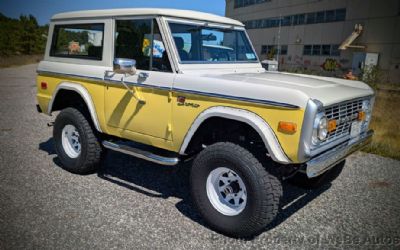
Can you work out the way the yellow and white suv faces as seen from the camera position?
facing the viewer and to the right of the viewer

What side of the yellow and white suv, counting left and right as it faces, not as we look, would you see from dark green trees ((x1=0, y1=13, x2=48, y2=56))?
back
